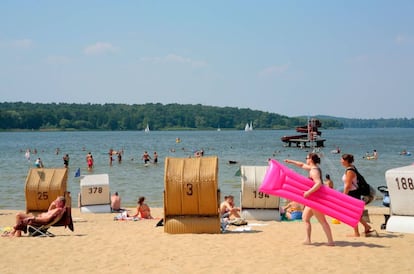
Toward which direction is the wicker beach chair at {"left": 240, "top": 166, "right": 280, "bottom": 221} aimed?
away from the camera

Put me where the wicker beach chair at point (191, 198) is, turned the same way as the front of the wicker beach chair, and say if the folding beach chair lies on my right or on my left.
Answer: on my left

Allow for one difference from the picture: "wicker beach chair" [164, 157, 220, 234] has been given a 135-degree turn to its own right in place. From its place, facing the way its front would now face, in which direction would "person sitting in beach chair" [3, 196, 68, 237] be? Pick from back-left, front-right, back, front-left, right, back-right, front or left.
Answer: back-right

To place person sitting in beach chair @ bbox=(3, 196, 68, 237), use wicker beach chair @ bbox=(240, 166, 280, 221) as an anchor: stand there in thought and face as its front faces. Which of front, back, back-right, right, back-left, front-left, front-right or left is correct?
back-left

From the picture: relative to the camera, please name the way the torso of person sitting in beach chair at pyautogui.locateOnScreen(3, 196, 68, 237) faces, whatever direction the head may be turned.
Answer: to the viewer's left

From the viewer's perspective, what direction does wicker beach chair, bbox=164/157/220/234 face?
away from the camera

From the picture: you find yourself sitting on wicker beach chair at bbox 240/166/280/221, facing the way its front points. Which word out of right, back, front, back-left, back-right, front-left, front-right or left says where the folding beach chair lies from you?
back-left
